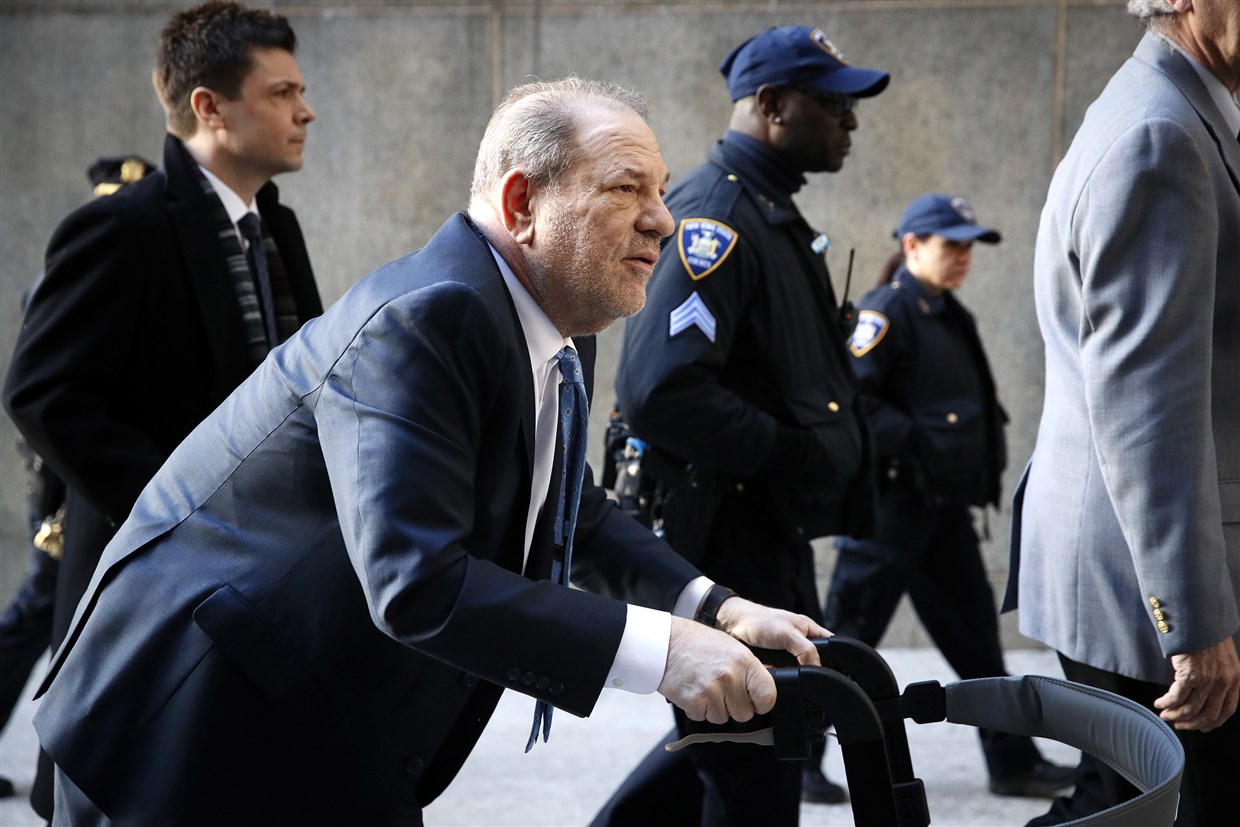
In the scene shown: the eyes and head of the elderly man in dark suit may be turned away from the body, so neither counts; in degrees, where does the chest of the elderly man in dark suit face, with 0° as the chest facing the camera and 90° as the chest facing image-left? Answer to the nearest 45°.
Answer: approximately 270°

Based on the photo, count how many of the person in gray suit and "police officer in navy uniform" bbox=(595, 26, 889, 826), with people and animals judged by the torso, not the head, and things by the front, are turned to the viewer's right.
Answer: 2

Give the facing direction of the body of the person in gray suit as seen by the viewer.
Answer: to the viewer's right

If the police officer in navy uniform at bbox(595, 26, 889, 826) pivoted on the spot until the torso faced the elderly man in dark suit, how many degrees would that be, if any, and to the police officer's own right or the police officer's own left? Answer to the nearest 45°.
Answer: approximately 90° to the police officer's own right

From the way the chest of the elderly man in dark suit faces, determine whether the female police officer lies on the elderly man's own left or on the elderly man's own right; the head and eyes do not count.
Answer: on the elderly man's own left

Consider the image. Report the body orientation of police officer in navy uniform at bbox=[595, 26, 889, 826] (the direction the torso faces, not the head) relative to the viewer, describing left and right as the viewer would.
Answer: facing to the right of the viewer

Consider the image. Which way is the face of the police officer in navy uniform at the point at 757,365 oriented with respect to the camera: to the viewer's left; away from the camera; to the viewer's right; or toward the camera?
to the viewer's right

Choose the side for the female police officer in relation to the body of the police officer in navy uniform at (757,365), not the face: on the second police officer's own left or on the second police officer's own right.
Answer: on the second police officer's own left

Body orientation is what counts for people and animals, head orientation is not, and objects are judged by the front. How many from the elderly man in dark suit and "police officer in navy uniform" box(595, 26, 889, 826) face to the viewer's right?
2

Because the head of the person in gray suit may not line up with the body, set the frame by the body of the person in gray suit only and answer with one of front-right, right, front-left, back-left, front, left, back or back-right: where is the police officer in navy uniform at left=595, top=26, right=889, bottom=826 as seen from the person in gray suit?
back-left

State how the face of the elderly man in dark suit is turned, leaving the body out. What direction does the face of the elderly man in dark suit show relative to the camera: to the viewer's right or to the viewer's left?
to the viewer's right
